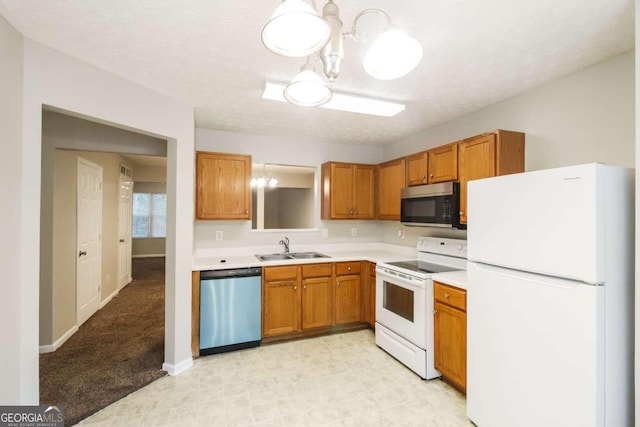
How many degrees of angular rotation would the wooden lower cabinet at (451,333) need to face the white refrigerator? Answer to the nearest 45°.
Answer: approximately 90° to its left

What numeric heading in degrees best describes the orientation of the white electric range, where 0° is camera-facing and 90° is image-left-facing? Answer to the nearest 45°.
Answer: approximately 45°

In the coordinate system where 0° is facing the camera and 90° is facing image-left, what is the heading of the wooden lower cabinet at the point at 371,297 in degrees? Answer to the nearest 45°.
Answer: approximately 45°

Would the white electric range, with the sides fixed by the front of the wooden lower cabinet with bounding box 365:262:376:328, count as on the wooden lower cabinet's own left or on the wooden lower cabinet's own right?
on the wooden lower cabinet's own left

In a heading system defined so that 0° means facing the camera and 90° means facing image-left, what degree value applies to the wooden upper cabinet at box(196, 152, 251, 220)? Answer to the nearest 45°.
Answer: approximately 0°

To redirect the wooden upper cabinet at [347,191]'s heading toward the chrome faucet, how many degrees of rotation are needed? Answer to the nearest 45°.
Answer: approximately 135° to its right
